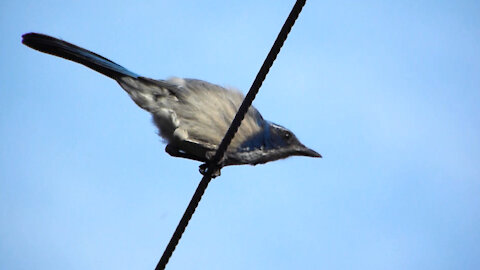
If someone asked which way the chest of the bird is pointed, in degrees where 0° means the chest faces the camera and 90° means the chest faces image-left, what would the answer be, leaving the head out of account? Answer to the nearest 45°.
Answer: approximately 270°
